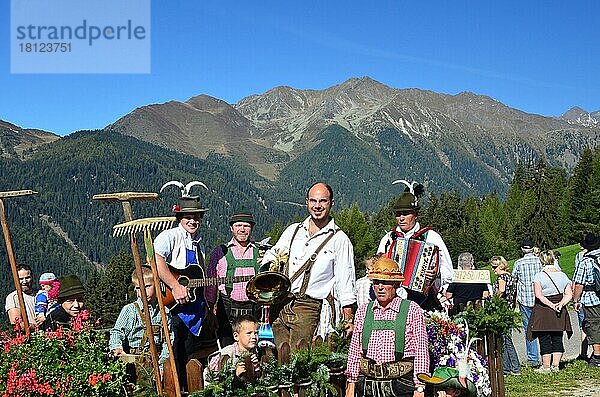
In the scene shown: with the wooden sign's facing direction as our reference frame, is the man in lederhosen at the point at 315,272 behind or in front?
in front

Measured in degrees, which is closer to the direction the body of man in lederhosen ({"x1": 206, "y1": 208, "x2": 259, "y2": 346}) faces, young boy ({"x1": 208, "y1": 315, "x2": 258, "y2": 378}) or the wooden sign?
the young boy

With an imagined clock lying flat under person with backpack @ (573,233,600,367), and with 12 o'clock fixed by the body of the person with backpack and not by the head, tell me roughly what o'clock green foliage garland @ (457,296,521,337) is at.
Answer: The green foliage garland is roughly at 8 o'clock from the person with backpack.

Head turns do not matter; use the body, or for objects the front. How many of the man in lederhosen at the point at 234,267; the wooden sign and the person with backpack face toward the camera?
2

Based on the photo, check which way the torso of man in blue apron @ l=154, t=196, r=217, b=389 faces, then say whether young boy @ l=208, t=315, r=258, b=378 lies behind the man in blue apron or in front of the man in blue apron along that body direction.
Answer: in front

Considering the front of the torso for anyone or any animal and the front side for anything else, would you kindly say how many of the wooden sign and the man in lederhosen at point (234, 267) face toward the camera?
2

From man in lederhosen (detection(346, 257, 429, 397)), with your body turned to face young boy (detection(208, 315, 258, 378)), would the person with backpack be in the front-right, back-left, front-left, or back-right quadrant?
back-right

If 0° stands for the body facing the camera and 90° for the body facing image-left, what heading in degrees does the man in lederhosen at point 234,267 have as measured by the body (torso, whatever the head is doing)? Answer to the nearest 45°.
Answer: approximately 0°

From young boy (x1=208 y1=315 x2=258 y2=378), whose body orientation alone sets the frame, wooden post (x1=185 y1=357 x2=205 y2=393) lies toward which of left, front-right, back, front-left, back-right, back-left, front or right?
right

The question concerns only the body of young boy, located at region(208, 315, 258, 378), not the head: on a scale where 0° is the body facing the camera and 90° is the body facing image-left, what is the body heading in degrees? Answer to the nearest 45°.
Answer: approximately 315°
